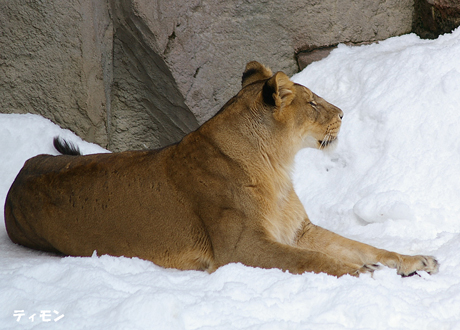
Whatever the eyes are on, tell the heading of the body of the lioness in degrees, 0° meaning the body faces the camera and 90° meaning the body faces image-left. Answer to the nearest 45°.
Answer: approximately 270°
